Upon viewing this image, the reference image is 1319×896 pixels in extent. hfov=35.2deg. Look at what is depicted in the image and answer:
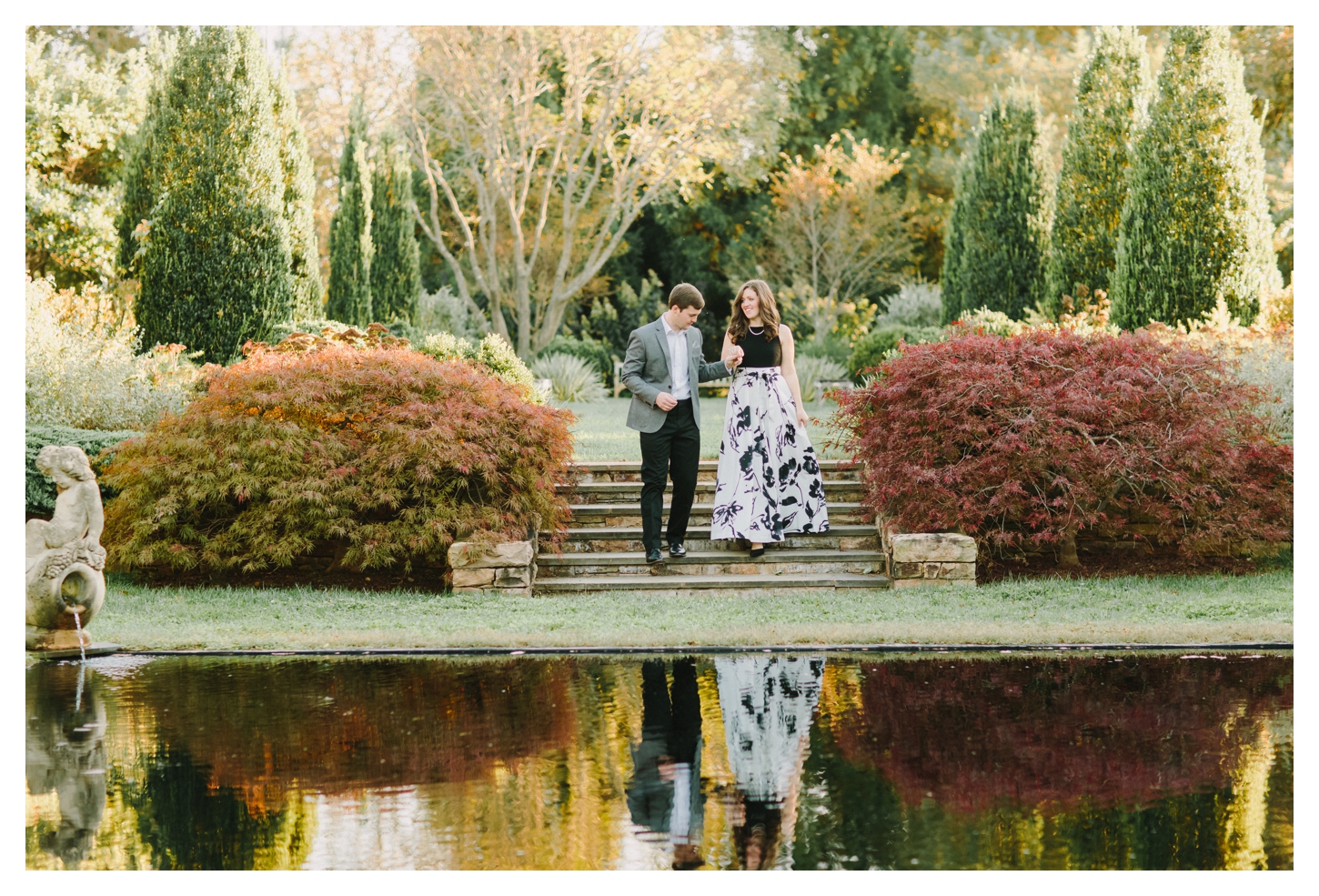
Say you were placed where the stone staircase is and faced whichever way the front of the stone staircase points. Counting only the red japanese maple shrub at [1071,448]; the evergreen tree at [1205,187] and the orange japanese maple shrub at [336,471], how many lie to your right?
1

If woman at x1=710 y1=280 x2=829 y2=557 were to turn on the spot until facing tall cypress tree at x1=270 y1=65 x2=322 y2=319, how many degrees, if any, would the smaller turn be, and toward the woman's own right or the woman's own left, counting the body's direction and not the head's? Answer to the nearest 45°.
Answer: approximately 135° to the woman's own right

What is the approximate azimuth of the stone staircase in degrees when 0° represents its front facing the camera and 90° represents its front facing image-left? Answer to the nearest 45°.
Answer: approximately 0°

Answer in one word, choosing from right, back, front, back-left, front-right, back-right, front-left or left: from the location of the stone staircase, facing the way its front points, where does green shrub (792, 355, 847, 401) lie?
back

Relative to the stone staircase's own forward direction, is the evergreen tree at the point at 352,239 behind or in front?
behind

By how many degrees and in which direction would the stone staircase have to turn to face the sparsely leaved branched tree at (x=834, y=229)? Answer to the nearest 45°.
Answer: approximately 180°

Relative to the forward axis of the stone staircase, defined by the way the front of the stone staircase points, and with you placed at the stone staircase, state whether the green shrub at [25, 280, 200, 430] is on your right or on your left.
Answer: on your right

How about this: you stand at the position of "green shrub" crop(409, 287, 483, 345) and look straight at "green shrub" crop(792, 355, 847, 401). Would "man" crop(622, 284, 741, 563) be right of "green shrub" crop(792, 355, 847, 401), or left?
right

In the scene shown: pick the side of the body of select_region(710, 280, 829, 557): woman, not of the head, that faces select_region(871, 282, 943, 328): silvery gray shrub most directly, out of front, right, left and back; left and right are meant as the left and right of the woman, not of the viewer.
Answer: back

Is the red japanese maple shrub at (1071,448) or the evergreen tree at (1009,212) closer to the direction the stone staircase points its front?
the red japanese maple shrub

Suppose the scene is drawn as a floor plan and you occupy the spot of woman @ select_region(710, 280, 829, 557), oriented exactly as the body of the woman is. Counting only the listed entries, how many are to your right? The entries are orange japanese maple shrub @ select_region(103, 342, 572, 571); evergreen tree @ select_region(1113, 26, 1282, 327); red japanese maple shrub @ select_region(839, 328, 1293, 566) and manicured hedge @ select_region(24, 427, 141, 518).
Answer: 2

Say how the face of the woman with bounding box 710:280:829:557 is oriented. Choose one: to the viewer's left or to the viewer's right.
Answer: to the viewer's left
